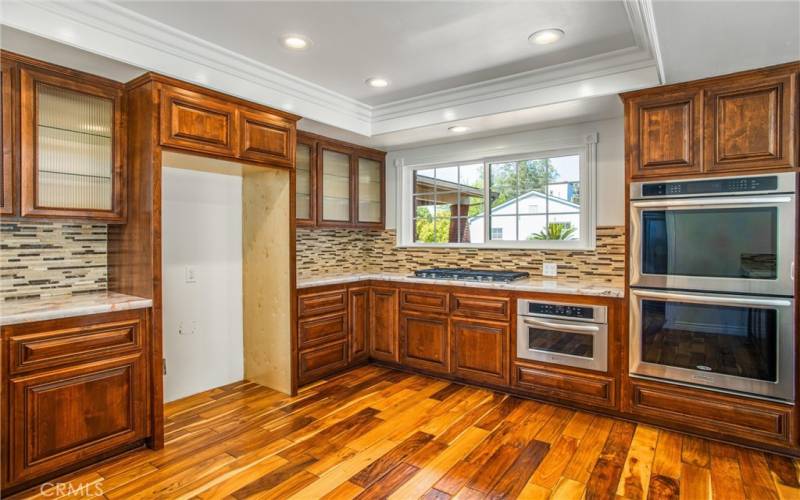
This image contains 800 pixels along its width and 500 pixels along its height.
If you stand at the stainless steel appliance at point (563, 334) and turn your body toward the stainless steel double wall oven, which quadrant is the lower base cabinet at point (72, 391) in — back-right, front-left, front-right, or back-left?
back-right

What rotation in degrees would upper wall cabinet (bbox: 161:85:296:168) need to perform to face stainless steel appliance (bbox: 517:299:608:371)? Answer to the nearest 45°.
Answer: approximately 45° to its left

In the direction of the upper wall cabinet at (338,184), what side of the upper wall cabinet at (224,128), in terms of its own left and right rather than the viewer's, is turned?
left

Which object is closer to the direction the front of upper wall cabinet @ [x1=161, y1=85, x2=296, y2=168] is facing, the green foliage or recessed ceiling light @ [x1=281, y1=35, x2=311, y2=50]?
the recessed ceiling light

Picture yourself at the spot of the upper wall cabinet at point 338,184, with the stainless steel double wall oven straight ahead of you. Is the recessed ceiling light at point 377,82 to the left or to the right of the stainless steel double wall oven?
right

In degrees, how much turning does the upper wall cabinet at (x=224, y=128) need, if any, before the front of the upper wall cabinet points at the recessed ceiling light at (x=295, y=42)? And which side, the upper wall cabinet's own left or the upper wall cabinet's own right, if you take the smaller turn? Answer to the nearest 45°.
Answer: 0° — it already faces it

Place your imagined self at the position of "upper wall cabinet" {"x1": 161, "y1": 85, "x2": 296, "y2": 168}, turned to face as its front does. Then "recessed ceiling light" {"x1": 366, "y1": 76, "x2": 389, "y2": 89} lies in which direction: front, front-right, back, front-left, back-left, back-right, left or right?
front-left

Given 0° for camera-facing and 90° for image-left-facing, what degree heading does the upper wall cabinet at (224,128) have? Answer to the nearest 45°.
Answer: approximately 315°
